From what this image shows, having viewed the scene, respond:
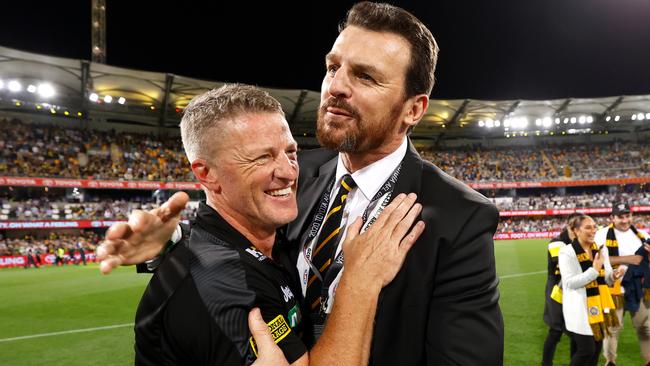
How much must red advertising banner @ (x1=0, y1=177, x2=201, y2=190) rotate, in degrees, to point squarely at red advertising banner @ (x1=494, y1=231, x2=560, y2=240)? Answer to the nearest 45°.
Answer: approximately 90° to its left

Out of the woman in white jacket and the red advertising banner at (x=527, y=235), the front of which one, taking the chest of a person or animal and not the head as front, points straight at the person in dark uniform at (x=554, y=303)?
the red advertising banner

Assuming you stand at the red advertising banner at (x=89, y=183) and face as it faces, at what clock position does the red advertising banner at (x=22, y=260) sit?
the red advertising banner at (x=22, y=260) is roughly at 1 o'clock from the red advertising banner at (x=89, y=183).

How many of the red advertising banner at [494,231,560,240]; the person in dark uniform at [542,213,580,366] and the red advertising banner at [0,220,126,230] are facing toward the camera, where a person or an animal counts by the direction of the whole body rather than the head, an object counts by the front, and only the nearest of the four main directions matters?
2

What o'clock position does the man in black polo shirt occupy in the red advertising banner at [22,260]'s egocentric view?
The man in black polo shirt is roughly at 12 o'clock from the red advertising banner.

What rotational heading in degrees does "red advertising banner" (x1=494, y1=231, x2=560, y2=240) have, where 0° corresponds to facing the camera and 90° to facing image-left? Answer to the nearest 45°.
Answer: approximately 0°
